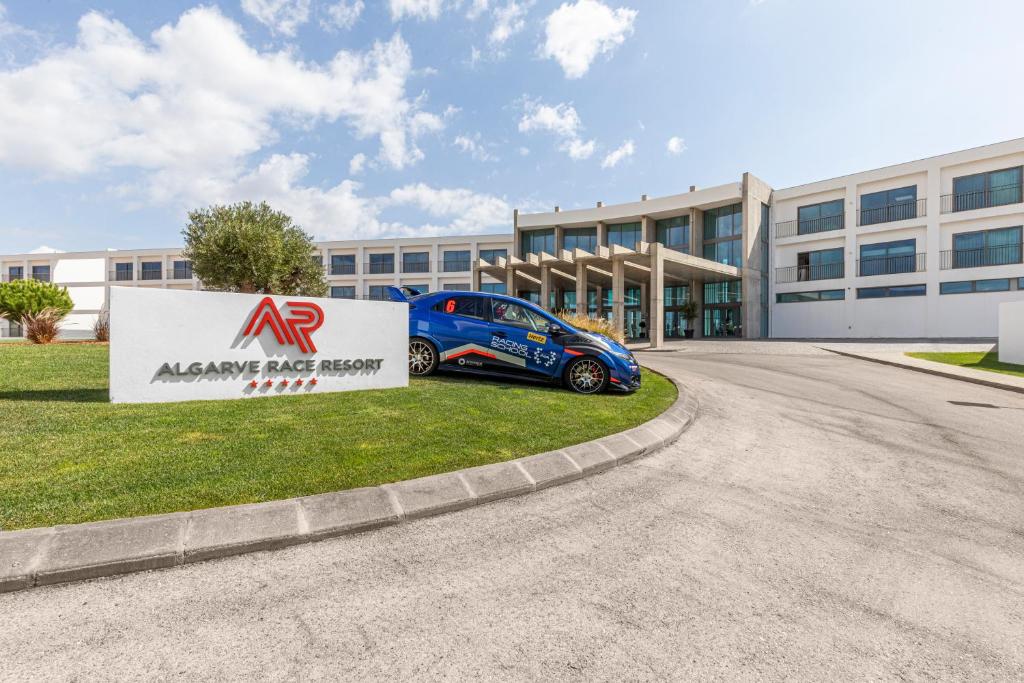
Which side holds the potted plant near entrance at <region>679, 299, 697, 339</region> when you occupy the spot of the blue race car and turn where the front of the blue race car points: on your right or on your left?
on your left

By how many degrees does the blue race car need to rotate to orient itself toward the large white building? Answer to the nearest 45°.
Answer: approximately 45° to its left

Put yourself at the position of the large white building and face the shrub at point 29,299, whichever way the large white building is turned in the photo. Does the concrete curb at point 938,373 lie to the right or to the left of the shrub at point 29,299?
left

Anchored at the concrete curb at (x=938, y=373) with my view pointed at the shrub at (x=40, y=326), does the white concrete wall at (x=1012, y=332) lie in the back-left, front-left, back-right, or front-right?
back-right

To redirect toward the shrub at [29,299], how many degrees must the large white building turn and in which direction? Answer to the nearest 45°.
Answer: approximately 45° to its right

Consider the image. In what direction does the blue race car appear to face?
to the viewer's right

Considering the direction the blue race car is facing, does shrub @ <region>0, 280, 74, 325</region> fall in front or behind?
behind

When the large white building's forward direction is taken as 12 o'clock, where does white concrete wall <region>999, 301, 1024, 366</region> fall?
The white concrete wall is roughly at 11 o'clock from the large white building.

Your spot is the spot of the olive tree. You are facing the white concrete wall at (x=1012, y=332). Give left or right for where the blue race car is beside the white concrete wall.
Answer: right

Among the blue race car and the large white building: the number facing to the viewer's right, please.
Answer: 1

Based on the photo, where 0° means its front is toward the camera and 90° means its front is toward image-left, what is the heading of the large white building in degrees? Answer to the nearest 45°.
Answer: approximately 45°
